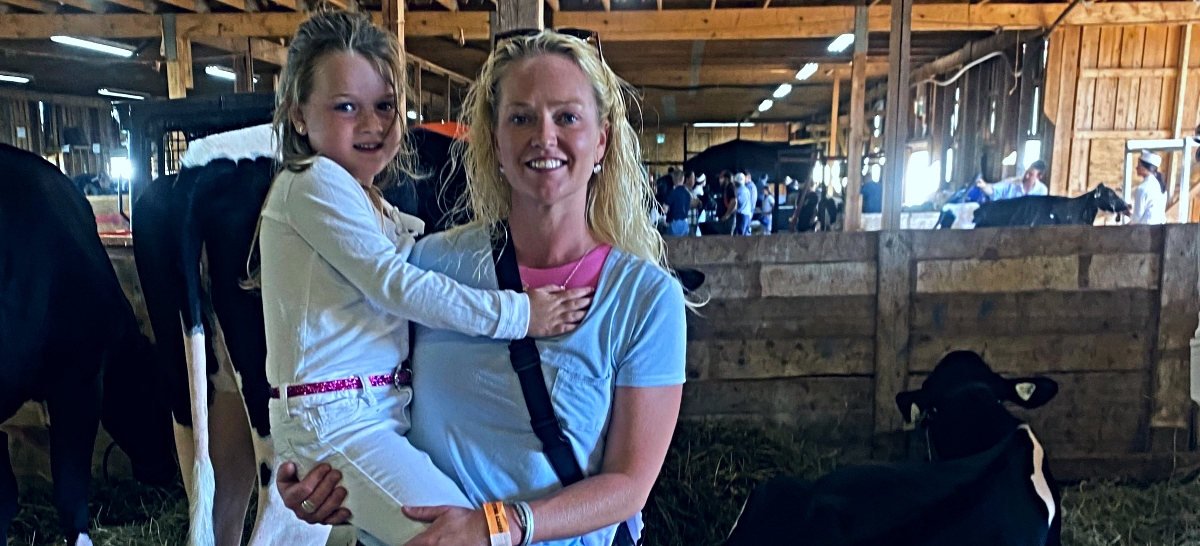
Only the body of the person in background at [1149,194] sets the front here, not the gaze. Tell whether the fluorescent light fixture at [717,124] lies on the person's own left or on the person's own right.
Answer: on the person's own right

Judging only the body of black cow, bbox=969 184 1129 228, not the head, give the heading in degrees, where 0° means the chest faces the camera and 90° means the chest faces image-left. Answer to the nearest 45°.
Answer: approximately 270°

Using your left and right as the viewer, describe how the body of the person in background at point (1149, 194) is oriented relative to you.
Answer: facing to the left of the viewer

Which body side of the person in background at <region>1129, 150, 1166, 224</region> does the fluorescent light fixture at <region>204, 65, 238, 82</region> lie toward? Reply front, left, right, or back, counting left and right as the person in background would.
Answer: front

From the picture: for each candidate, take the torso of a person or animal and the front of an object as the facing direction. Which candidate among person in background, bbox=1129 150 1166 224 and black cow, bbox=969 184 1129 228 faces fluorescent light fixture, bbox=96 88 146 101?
the person in background

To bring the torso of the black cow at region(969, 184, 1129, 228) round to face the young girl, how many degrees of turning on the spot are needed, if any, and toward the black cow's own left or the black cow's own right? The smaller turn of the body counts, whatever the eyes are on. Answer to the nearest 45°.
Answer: approximately 90° to the black cow's own right

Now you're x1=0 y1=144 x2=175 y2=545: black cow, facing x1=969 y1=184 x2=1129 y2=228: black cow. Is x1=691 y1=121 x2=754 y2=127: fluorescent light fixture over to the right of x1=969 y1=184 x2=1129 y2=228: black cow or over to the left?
left
